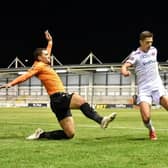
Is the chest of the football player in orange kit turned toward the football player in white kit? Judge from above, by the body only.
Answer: yes

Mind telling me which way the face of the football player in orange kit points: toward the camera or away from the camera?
toward the camera

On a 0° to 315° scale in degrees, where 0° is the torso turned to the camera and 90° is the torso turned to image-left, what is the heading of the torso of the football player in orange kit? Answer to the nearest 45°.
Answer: approximately 270°
